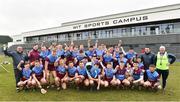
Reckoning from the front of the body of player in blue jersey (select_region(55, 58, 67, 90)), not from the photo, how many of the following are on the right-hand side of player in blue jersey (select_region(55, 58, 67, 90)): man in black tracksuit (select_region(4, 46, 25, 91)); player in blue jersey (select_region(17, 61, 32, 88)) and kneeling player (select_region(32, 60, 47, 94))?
3

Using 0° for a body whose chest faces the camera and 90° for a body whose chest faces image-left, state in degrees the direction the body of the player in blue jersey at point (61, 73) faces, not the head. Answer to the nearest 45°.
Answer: approximately 0°

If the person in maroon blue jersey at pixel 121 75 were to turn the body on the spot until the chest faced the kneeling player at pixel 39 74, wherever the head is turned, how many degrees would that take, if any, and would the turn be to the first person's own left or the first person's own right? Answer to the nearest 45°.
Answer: approximately 90° to the first person's own right

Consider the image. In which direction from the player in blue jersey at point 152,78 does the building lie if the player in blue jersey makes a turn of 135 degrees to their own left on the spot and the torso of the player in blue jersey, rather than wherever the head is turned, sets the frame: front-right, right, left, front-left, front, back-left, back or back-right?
front-left

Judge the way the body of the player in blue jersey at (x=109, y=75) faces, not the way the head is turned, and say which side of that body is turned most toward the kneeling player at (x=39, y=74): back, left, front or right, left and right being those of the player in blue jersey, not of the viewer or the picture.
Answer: right
